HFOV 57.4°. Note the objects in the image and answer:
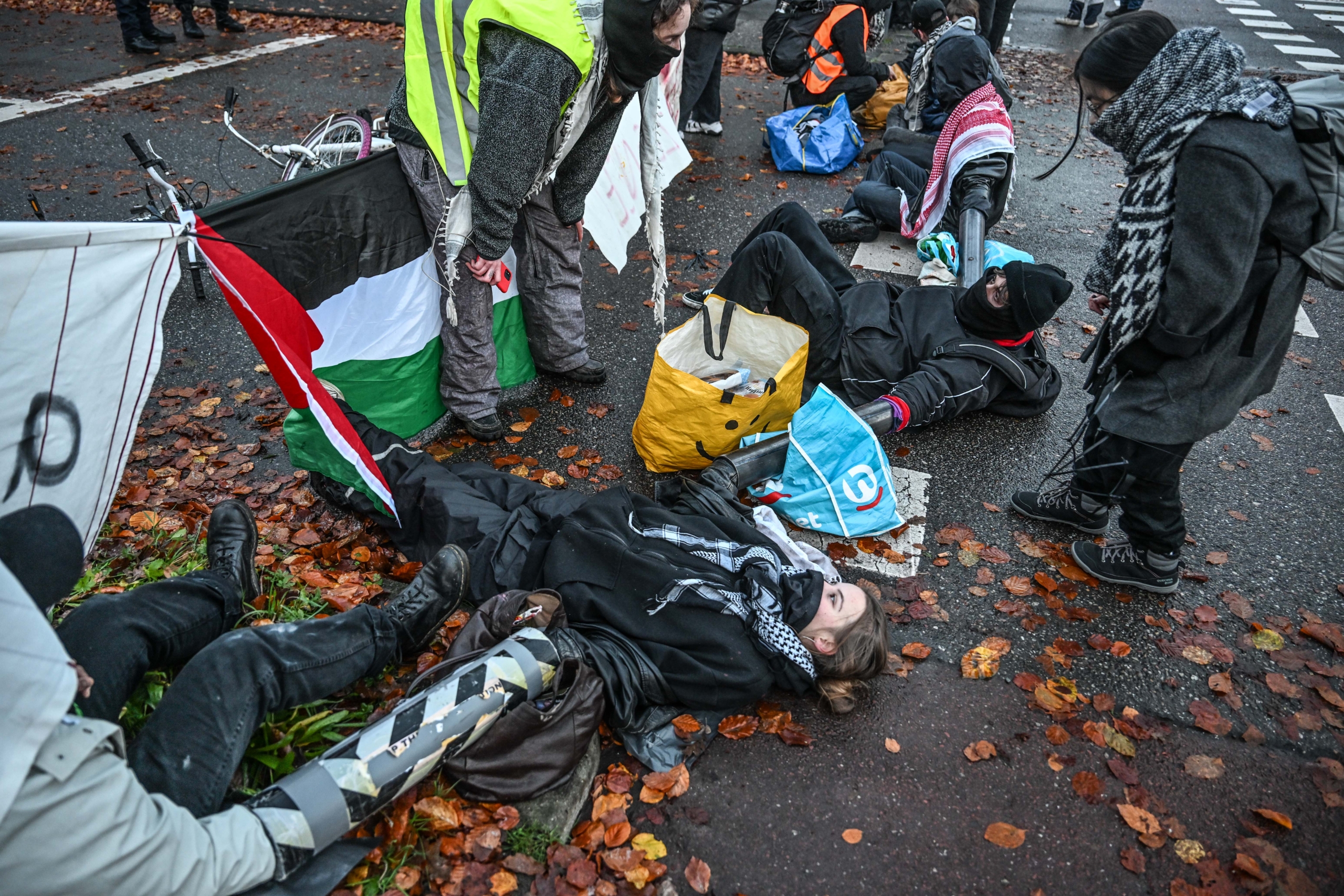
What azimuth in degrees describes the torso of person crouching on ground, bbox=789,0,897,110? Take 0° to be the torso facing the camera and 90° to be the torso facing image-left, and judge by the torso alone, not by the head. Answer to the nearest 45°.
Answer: approximately 270°

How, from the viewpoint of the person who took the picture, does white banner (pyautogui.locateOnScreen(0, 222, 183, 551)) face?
facing the viewer

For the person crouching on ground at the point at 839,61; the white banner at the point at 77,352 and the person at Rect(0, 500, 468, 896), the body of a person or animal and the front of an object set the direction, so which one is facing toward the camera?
the white banner

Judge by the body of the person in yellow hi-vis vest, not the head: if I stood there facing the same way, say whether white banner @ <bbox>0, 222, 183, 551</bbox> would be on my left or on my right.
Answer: on my right
